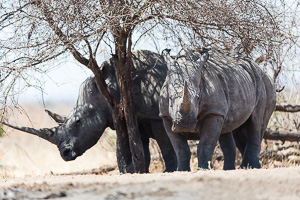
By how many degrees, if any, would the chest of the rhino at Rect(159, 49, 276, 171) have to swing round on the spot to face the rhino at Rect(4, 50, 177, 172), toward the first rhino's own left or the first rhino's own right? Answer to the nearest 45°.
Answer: approximately 90° to the first rhino's own right
